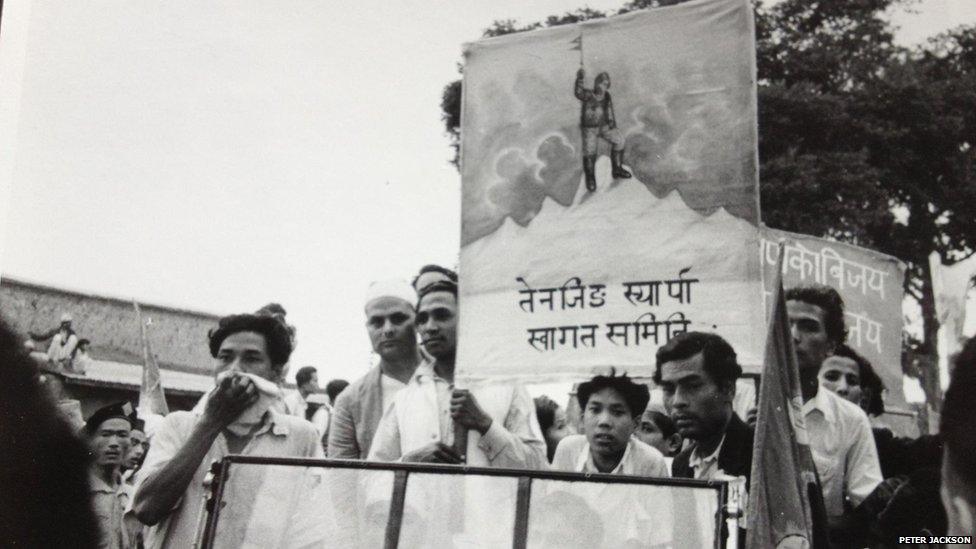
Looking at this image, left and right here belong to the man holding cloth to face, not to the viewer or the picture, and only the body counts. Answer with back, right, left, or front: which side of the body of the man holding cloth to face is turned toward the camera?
front

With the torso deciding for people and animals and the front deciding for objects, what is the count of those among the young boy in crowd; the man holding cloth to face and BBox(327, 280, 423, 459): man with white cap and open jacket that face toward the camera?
3

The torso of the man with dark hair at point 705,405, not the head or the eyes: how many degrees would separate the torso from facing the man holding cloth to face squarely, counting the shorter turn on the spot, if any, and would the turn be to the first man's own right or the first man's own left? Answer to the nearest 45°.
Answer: approximately 45° to the first man's own right

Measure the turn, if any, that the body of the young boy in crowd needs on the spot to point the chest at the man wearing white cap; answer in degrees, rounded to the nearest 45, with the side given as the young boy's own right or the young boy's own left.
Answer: approximately 135° to the young boy's own right

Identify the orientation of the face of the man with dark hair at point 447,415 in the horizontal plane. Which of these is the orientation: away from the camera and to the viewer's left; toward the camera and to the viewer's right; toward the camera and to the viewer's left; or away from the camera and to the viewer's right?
toward the camera and to the viewer's left

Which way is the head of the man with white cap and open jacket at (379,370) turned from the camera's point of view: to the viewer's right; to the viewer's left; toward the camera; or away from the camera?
toward the camera

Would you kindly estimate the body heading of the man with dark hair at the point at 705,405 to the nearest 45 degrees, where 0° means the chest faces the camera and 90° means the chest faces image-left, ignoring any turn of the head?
approximately 45°

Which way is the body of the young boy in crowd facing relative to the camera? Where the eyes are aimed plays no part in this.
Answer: toward the camera

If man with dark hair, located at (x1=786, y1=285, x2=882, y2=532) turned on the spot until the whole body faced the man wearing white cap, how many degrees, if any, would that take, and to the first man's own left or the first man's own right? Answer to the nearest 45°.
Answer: approximately 90° to the first man's own right

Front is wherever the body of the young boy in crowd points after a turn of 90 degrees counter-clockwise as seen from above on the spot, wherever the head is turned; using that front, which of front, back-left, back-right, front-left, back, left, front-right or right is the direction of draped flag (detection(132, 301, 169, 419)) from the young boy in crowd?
back-left

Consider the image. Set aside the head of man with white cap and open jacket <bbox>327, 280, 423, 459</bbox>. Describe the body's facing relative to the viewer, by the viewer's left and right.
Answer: facing the viewer

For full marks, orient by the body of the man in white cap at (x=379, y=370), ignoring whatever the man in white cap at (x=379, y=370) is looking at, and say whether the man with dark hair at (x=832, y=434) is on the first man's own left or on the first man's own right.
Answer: on the first man's own left

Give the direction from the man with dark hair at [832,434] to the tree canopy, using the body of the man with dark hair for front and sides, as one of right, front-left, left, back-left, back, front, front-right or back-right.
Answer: back-right

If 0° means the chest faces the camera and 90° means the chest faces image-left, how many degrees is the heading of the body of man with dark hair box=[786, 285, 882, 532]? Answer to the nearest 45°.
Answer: approximately 45°

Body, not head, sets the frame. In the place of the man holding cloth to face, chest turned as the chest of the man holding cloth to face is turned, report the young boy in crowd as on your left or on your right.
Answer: on your left

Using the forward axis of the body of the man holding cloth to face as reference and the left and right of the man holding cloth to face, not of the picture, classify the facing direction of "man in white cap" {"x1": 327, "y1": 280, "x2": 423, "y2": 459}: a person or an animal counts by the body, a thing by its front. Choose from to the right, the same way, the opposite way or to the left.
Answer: the same way
